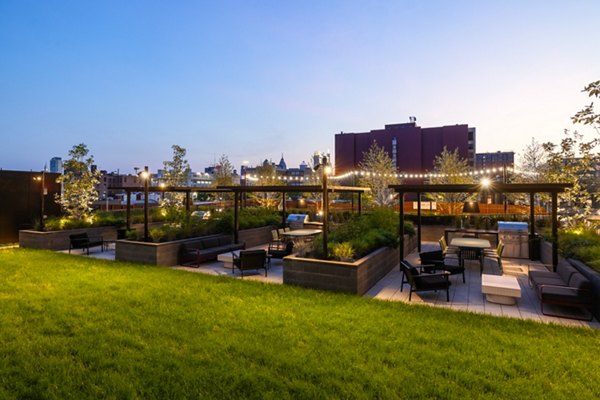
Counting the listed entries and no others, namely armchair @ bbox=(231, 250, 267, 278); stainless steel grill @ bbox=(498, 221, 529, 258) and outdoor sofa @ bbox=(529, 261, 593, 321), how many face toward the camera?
1

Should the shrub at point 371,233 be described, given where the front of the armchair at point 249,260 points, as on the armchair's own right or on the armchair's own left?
on the armchair's own right

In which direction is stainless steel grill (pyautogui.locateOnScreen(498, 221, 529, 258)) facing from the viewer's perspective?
toward the camera

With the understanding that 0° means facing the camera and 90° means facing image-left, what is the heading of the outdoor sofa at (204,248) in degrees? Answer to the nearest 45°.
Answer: approximately 315°

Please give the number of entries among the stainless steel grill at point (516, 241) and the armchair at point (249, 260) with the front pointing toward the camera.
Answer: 1

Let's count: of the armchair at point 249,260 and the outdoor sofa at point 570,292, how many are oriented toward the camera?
0

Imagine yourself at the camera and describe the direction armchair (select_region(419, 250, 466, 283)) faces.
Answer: facing the viewer and to the right of the viewer

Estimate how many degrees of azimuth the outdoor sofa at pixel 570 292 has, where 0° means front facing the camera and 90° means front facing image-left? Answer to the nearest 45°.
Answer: approximately 90°

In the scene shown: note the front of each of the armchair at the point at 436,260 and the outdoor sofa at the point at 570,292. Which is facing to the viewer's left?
the outdoor sofa

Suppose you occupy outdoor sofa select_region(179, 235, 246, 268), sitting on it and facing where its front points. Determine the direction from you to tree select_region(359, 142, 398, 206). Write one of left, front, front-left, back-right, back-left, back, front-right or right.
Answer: left

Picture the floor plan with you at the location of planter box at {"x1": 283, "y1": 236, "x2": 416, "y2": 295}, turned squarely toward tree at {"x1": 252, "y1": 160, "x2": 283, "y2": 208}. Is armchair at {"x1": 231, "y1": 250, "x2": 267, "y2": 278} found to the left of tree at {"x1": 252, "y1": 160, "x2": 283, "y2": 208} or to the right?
left

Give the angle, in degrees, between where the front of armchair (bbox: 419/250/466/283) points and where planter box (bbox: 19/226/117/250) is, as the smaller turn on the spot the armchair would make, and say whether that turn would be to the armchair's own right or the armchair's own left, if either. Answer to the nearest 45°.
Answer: approximately 135° to the armchair's own right

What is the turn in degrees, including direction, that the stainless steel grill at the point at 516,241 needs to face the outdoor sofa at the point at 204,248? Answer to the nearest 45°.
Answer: approximately 45° to its right

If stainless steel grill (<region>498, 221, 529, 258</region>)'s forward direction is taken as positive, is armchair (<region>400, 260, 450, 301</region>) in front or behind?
in front

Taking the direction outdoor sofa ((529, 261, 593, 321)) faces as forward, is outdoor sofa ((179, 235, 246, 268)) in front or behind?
in front
